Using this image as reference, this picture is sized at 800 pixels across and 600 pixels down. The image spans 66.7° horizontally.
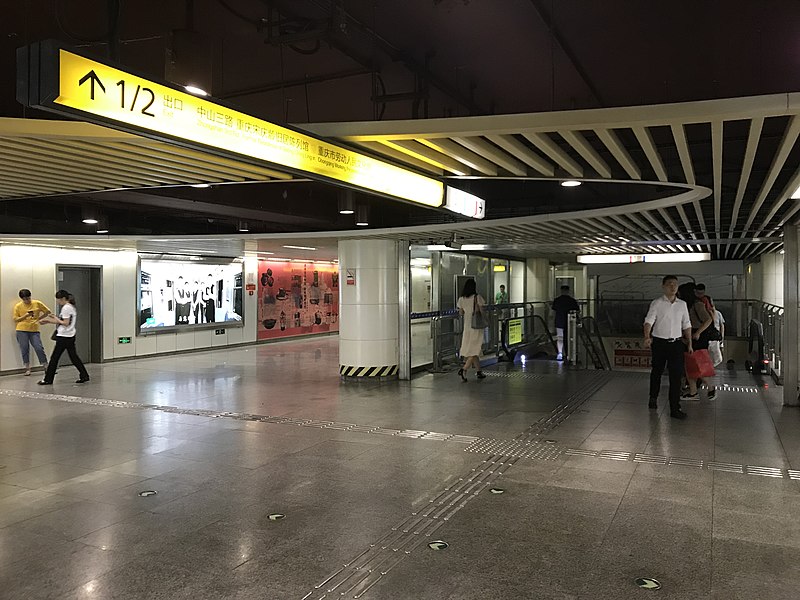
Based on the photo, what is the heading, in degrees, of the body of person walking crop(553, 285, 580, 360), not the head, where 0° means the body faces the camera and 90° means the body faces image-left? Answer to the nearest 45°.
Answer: approximately 180°

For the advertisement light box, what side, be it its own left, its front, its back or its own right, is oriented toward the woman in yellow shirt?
right

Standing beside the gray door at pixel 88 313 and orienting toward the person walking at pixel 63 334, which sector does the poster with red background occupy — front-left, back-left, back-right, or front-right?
back-left

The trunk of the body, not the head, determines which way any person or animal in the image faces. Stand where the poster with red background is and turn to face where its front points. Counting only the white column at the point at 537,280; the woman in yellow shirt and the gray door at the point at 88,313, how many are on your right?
2
